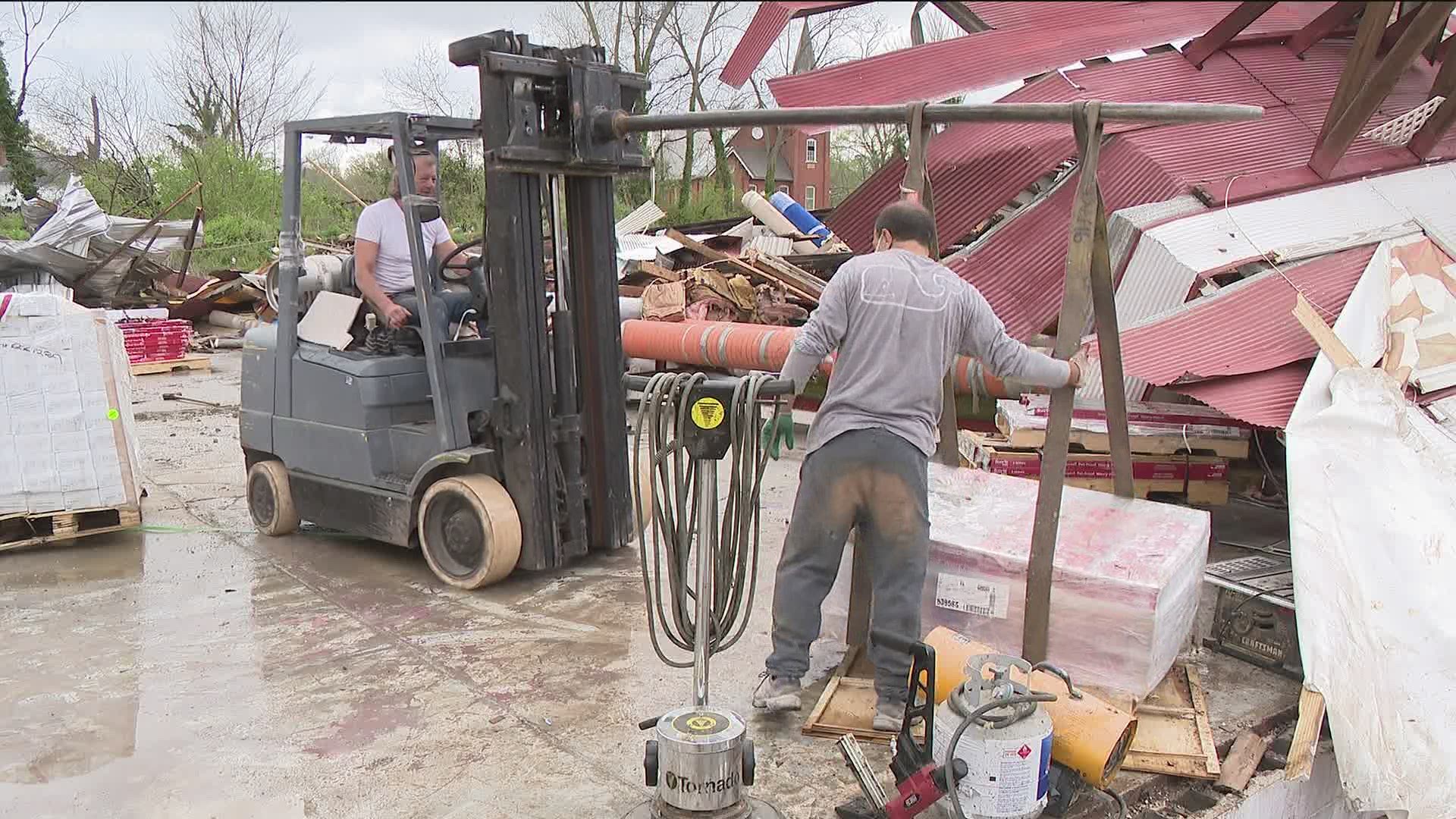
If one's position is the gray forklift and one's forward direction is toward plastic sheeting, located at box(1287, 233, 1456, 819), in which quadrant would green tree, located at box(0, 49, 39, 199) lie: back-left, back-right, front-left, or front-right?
back-left

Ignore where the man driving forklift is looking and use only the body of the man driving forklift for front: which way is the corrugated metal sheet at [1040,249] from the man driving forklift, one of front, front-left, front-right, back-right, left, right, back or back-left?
front-left

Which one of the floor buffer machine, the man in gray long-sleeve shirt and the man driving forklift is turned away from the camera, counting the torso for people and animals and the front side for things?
the man in gray long-sleeve shirt

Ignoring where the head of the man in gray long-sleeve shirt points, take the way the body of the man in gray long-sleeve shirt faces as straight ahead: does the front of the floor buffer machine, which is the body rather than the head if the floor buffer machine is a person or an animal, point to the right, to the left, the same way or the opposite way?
the opposite way

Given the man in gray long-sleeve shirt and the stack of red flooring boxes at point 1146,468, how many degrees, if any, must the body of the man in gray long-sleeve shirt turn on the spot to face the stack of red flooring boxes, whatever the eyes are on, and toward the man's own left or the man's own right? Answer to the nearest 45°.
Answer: approximately 45° to the man's own right

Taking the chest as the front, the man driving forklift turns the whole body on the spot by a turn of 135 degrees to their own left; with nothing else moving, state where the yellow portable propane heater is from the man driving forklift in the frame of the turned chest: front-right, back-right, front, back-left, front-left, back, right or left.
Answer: back-right

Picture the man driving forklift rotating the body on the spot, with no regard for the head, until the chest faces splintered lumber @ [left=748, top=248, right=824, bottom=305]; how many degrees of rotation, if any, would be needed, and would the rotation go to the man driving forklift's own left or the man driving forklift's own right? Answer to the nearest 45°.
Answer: approximately 90° to the man driving forklift's own left

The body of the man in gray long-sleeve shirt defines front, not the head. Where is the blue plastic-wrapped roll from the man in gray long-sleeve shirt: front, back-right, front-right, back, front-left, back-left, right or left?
front

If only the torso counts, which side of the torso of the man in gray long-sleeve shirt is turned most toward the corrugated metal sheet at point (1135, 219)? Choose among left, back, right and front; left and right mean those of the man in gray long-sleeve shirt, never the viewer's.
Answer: front

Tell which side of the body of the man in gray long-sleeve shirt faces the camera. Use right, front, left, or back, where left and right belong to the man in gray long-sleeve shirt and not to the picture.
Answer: back

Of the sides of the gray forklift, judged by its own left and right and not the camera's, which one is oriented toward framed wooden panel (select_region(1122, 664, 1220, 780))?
front

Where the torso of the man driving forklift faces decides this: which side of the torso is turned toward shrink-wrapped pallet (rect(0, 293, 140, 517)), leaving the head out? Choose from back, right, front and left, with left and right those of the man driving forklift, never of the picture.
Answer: back

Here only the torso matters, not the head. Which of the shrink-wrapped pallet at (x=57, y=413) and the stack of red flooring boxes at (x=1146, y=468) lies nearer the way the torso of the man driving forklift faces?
the stack of red flooring boxes

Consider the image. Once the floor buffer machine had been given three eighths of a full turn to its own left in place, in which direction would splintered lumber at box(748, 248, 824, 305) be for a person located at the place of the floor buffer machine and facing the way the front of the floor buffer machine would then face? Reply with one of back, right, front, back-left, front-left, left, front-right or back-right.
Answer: front-left

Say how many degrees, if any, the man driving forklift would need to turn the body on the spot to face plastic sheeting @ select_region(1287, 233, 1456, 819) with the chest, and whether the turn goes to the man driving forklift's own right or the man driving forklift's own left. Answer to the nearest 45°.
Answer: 0° — they already face it

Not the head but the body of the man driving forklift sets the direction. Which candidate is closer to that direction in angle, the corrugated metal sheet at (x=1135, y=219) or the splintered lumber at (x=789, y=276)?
the corrugated metal sheet

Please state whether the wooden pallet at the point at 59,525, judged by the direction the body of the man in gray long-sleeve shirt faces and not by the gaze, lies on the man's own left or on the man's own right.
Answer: on the man's own left

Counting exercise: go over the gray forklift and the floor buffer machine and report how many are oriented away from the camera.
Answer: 0

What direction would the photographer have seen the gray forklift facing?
facing the viewer and to the right of the viewer

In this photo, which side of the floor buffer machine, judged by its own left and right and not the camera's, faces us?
front
